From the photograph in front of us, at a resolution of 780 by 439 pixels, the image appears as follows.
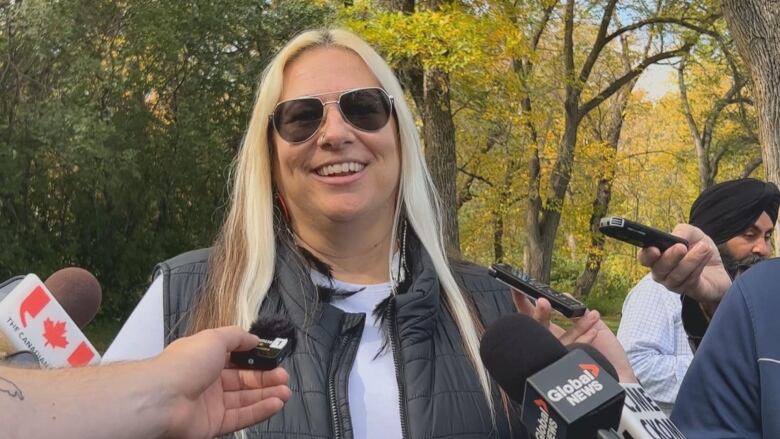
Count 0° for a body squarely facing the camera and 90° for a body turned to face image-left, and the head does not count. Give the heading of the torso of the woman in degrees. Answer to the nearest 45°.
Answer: approximately 0°

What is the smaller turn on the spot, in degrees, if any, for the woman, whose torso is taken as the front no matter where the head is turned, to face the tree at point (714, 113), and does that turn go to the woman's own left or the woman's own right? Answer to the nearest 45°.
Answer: approximately 135° to the woman's own left

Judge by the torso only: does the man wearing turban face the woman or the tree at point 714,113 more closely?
the woman

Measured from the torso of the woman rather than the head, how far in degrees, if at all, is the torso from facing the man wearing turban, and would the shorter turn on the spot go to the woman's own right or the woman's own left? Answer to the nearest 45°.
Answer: approximately 135° to the woman's own left
